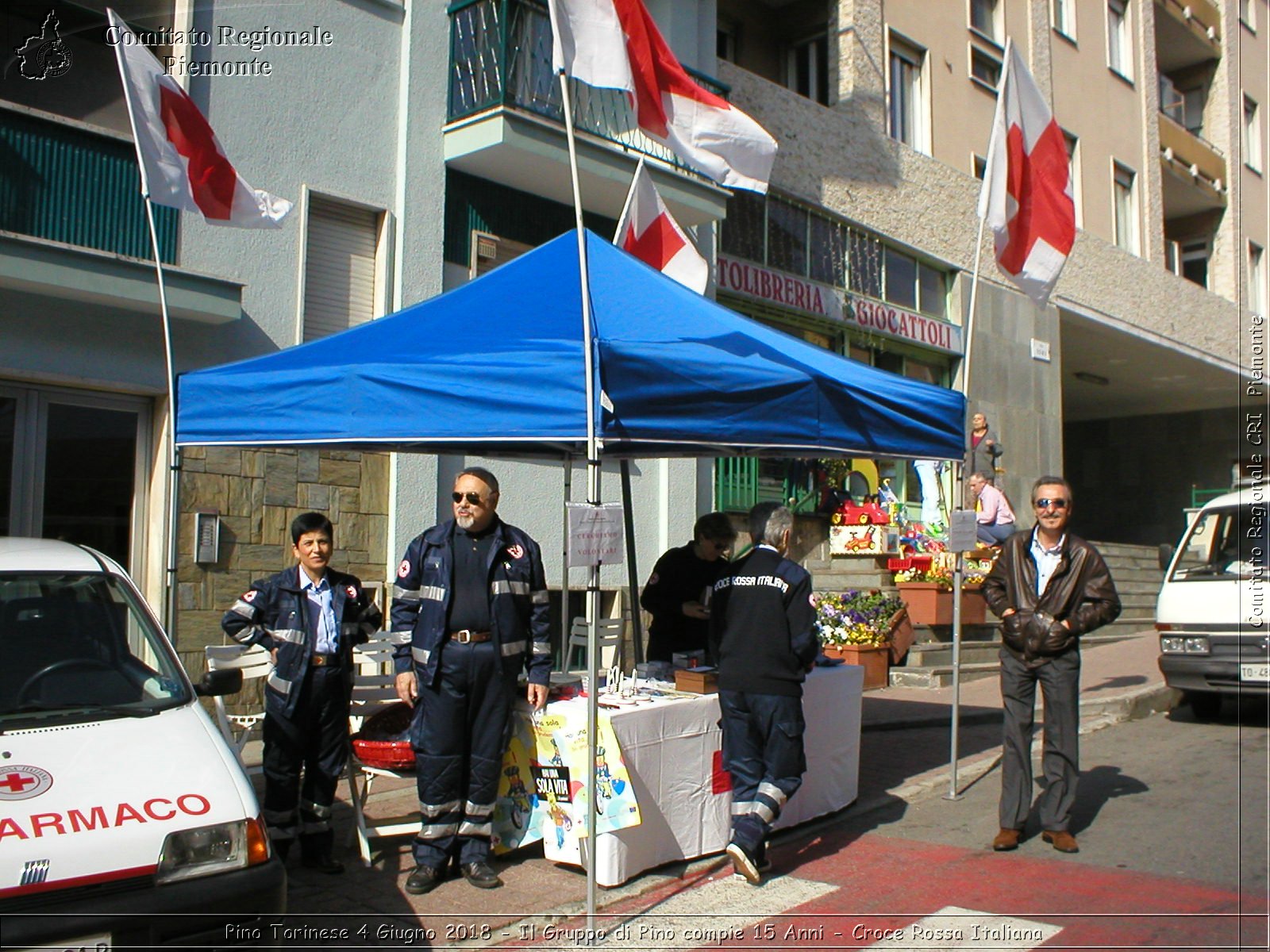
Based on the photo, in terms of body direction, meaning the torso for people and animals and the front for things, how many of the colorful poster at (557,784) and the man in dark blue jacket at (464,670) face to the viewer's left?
0

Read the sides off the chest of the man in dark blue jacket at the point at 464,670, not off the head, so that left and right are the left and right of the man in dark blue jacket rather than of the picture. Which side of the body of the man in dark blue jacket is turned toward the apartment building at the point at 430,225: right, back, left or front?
back

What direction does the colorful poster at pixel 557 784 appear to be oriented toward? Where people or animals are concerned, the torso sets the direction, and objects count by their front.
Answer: toward the camera

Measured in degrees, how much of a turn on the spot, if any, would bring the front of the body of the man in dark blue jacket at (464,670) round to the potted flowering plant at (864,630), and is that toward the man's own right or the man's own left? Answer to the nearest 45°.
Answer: approximately 135° to the man's own left

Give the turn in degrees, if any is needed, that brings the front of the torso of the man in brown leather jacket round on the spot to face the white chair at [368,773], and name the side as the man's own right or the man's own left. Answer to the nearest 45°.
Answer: approximately 90° to the man's own right

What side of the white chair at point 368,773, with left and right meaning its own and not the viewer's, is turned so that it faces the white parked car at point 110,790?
right

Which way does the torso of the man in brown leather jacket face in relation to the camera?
toward the camera

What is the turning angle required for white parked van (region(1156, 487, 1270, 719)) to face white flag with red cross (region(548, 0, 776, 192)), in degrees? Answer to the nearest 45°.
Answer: approximately 45° to its right

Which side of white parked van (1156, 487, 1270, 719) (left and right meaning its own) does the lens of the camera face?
front
